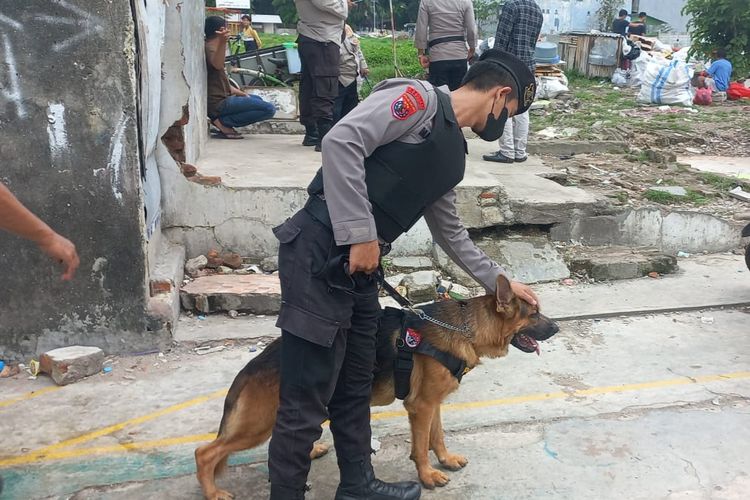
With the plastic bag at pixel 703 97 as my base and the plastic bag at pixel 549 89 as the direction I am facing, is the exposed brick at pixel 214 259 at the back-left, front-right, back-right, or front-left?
front-left

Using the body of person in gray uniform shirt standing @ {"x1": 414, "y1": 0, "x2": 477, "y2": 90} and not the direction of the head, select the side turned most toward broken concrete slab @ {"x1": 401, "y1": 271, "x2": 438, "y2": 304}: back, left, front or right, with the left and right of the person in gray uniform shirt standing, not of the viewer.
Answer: back

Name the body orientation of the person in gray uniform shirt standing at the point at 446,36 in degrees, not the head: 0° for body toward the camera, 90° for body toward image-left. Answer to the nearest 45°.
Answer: approximately 180°

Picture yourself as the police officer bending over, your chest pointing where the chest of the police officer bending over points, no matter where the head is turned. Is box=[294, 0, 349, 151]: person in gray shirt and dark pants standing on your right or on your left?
on your left

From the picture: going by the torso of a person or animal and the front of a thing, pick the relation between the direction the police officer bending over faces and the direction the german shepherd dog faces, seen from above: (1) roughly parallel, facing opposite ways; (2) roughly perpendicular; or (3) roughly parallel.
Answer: roughly parallel

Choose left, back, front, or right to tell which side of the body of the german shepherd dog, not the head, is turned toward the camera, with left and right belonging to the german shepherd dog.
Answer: right

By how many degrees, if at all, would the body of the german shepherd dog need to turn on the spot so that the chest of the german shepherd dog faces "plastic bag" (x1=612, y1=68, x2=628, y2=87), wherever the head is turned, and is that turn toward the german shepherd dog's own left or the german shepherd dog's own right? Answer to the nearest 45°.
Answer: approximately 90° to the german shepherd dog's own left

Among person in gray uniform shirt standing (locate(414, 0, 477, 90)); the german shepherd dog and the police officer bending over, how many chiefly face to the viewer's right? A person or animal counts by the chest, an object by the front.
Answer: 2

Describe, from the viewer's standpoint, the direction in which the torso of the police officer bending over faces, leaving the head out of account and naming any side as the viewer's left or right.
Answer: facing to the right of the viewer

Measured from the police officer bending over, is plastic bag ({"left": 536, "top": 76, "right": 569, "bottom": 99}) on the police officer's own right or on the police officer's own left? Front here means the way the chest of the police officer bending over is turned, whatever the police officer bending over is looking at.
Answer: on the police officer's own left

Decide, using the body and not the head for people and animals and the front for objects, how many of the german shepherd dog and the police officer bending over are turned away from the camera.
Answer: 0

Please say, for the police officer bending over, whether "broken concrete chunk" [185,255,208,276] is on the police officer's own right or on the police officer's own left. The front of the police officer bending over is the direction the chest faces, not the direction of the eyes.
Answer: on the police officer's own left
